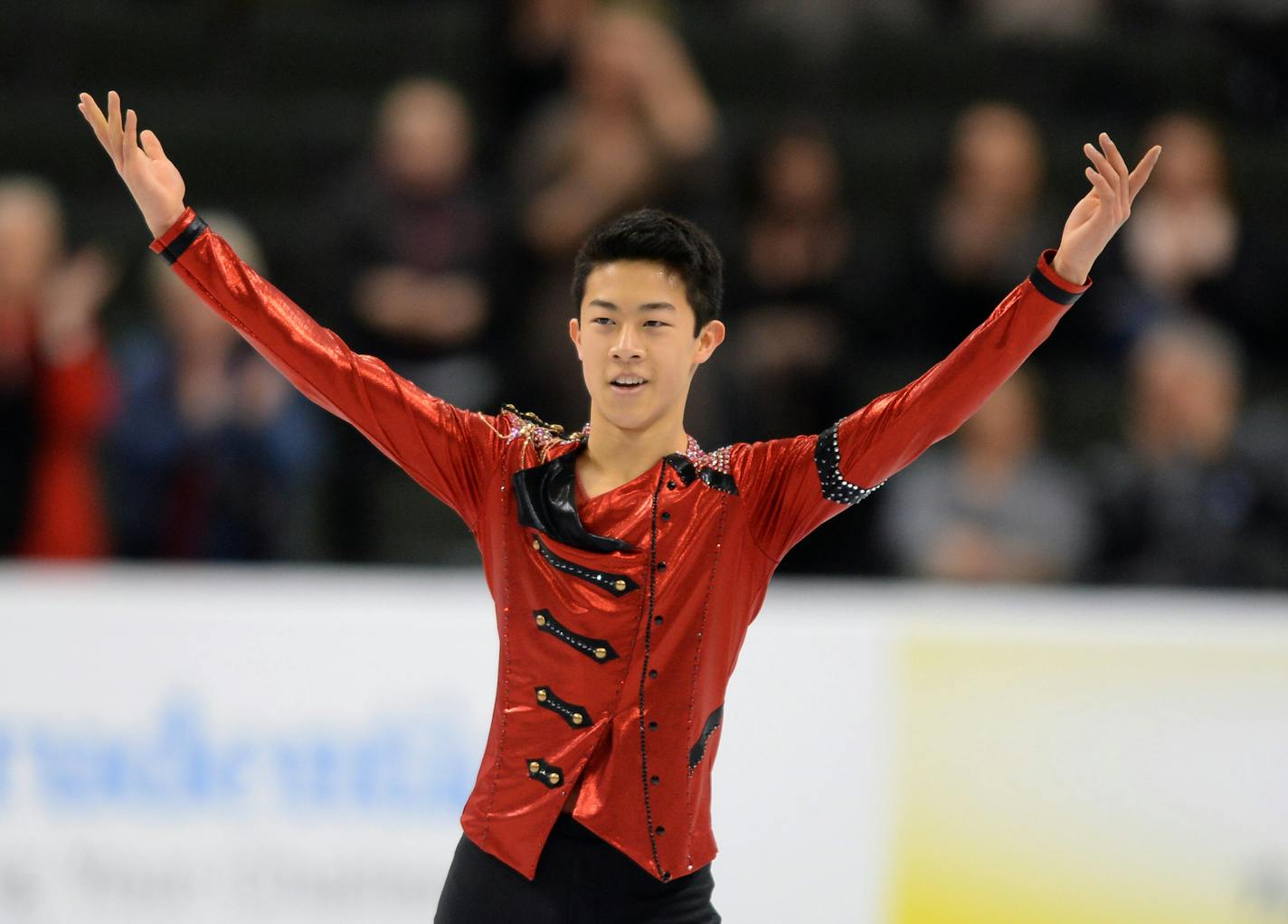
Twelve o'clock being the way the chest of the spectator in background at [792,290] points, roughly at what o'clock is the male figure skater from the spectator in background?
The male figure skater is roughly at 12 o'clock from the spectator in background.

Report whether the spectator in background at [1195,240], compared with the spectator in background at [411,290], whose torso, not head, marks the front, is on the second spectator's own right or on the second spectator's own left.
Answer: on the second spectator's own left

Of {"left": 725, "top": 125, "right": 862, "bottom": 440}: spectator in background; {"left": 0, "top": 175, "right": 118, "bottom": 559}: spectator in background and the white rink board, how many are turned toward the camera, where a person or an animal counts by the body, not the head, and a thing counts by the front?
3

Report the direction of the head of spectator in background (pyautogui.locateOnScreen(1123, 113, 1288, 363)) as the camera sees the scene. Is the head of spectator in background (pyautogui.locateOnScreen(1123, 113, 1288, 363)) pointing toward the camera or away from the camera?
toward the camera

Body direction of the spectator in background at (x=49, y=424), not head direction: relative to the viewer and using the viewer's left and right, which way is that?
facing the viewer

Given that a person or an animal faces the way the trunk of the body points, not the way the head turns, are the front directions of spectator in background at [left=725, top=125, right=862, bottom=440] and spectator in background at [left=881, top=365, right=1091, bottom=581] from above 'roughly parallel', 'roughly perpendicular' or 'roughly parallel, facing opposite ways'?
roughly parallel

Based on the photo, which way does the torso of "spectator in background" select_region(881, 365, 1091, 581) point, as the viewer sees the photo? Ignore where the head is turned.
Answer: toward the camera

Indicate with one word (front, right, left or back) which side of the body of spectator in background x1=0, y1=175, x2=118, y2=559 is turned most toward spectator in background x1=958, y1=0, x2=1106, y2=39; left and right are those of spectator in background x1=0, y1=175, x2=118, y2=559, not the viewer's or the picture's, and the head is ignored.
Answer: left

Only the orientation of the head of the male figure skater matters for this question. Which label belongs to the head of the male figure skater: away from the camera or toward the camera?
toward the camera

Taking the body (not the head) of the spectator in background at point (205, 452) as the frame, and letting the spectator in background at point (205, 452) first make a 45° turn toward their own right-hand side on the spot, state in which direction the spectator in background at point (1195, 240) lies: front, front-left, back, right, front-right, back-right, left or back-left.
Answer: back-left
